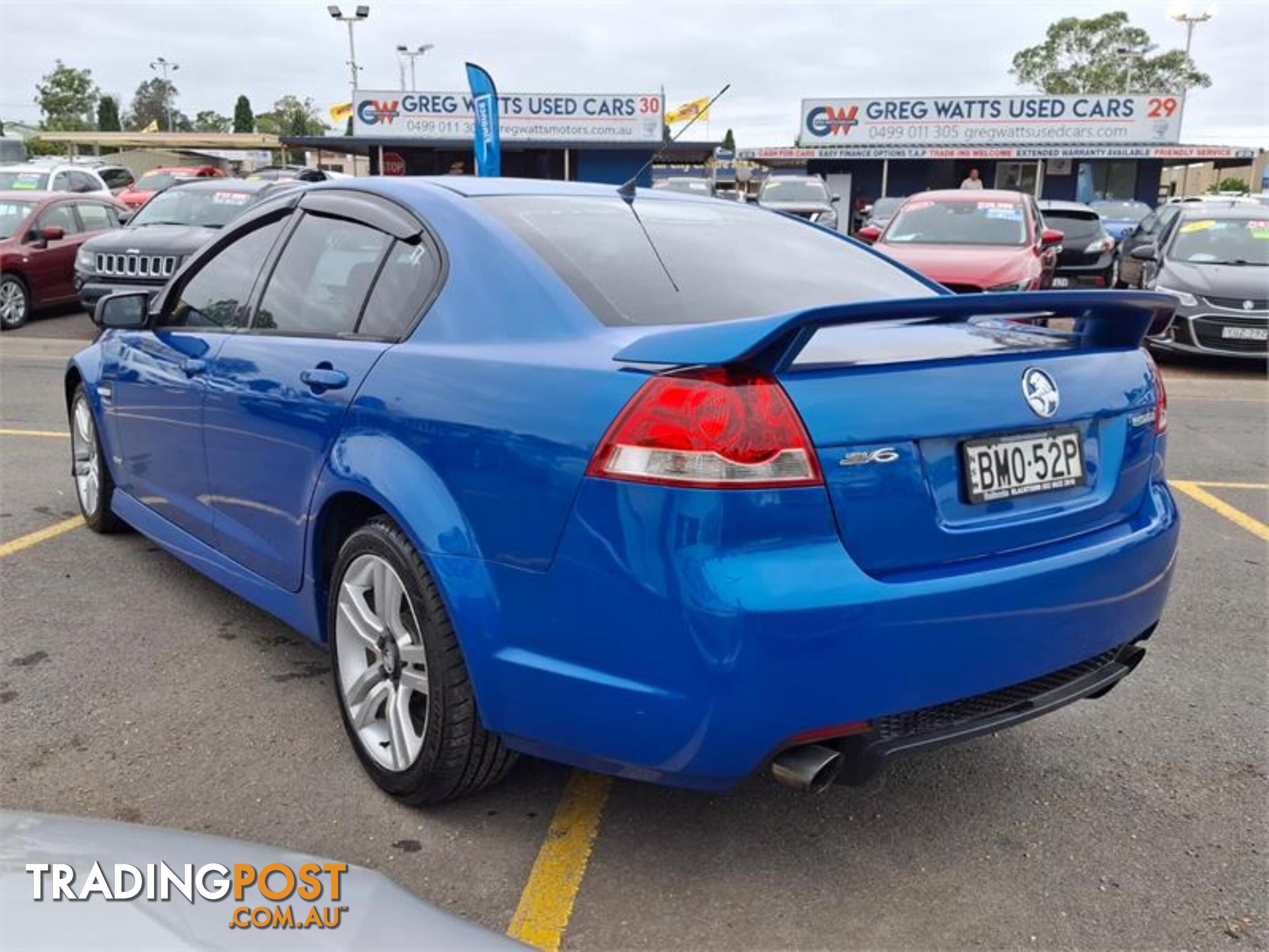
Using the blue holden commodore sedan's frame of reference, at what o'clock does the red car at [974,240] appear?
The red car is roughly at 2 o'clock from the blue holden commodore sedan.

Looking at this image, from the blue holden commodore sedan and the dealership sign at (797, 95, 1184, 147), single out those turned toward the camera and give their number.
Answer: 1

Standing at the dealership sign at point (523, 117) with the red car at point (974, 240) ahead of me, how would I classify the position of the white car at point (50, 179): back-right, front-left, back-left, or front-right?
front-right

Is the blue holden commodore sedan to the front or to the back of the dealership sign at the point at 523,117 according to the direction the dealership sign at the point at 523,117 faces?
to the front

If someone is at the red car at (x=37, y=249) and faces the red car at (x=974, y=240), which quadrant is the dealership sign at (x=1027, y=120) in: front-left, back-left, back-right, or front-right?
front-left

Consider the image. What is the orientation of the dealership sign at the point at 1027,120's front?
toward the camera

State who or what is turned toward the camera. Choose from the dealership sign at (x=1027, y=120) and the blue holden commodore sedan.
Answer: the dealership sign

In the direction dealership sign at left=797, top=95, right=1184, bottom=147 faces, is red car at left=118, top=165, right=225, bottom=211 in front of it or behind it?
in front

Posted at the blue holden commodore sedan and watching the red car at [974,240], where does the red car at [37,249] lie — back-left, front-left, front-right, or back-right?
front-left

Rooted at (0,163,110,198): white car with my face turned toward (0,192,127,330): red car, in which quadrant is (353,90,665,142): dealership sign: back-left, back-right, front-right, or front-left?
back-left

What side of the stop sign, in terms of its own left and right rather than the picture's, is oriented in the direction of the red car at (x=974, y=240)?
front

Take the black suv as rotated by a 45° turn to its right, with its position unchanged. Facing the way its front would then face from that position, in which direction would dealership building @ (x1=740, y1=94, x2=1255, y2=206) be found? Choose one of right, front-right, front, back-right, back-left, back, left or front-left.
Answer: back-right

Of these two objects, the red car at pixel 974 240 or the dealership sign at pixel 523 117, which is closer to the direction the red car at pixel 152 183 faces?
the red car

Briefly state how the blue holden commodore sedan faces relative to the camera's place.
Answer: facing away from the viewer and to the left of the viewer

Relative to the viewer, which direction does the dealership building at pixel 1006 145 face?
toward the camera

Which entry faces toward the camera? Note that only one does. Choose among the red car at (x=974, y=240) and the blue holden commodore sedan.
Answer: the red car

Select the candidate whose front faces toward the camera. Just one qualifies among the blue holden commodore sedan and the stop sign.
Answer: the stop sign

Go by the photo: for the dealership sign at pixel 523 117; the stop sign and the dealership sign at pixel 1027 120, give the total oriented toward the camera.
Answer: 3

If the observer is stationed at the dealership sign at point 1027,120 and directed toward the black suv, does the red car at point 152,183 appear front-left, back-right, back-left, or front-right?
front-right
